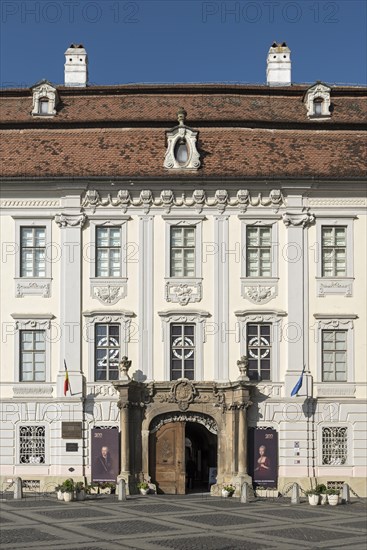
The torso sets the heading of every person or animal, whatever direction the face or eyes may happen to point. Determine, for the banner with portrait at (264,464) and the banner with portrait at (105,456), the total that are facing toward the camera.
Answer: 2

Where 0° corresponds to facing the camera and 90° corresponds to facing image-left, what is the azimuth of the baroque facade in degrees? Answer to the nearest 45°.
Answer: approximately 0°

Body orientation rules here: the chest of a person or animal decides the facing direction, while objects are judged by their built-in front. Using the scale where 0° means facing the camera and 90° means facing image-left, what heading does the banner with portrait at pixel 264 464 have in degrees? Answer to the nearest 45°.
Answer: approximately 0°

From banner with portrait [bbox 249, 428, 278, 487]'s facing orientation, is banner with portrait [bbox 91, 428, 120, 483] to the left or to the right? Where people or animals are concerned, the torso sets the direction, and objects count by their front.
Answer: on its right

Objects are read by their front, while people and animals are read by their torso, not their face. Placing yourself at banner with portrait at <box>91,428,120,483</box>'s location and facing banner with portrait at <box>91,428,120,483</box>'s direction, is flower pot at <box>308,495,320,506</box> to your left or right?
on your left

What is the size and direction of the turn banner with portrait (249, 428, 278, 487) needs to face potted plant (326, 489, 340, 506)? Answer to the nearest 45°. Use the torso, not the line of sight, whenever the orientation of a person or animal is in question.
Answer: approximately 45° to its left

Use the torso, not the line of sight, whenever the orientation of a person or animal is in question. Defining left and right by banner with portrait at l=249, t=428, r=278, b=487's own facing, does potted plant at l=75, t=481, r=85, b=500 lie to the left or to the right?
on its right

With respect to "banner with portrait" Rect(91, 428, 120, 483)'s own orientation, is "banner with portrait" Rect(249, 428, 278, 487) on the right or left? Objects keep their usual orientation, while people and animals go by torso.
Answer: on its left

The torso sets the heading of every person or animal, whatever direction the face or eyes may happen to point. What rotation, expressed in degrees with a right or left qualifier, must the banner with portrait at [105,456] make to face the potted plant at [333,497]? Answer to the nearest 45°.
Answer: approximately 45° to its left
